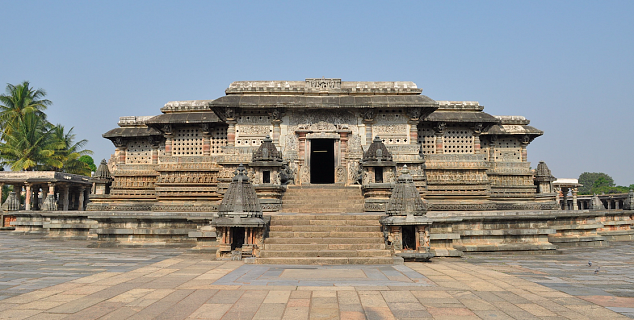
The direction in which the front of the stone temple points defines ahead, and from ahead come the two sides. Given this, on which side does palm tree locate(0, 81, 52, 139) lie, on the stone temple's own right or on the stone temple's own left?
on the stone temple's own right

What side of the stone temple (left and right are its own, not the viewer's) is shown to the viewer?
front

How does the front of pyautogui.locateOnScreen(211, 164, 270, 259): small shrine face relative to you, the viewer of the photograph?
facing the viewer

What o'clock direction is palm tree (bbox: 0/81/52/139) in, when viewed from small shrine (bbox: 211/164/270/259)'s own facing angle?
The palm tree is roughly at 5 o'clock from the small shrine.

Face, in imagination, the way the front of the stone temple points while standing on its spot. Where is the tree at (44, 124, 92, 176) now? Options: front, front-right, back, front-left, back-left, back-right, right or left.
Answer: back-right
